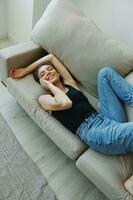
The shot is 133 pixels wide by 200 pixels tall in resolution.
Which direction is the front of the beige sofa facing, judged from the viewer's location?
facing the viewer and to the left of the viewer
